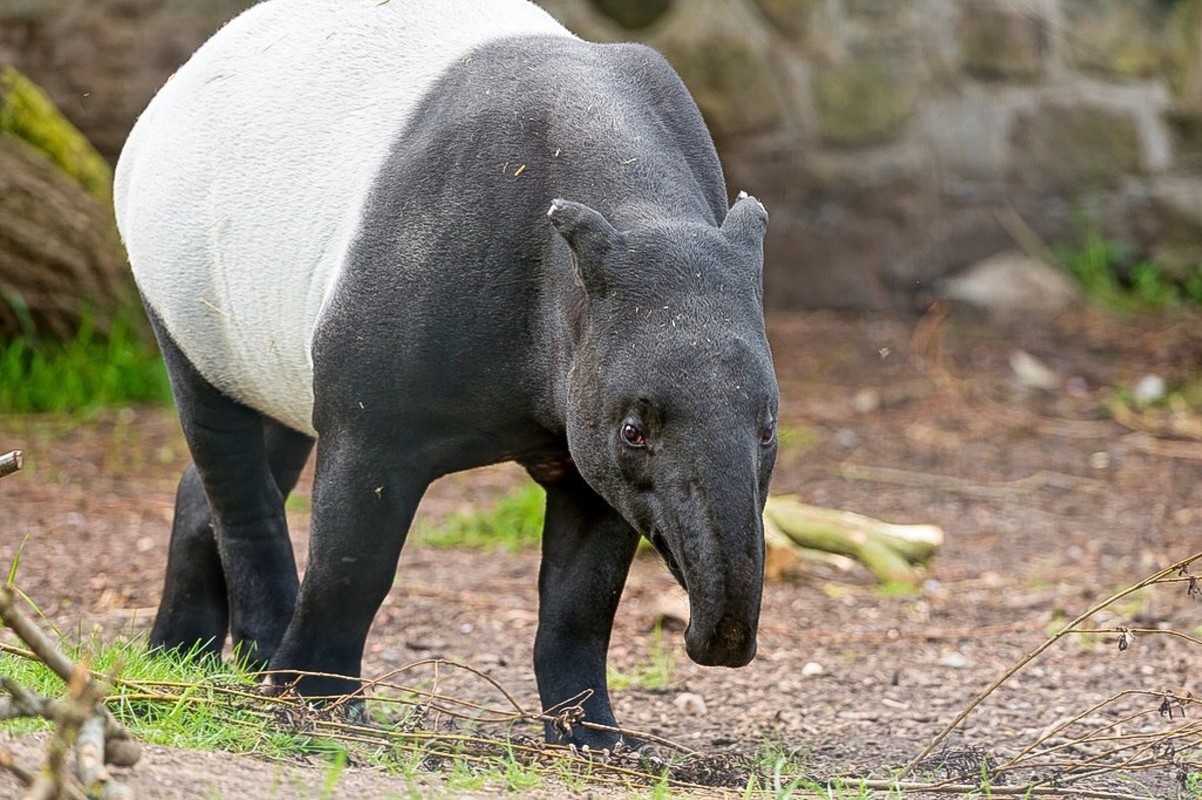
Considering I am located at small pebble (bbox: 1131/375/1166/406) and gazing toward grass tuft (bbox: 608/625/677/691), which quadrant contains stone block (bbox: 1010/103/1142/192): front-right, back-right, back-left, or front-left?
back-right

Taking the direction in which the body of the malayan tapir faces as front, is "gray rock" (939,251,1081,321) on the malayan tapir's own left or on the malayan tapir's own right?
on the malayan tapir's own left

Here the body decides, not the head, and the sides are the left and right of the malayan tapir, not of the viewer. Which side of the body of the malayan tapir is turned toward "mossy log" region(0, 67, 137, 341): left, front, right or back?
back

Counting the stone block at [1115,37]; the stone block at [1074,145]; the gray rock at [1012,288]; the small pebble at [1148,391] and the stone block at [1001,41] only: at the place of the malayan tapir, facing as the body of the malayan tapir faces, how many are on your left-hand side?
5

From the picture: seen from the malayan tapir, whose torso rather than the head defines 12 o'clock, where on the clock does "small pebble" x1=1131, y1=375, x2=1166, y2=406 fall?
The small pebble is roughly at 9 o'clock from the malayan tapir.

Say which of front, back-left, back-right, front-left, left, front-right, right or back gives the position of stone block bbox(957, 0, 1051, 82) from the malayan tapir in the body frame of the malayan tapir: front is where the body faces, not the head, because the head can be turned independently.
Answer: left

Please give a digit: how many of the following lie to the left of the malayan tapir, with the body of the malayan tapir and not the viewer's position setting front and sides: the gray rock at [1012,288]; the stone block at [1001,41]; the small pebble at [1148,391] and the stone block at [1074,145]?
4

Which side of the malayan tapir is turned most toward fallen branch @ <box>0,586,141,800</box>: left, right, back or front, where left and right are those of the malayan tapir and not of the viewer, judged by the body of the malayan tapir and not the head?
right

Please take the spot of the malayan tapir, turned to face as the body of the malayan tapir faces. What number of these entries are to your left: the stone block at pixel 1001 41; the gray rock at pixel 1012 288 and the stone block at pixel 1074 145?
3

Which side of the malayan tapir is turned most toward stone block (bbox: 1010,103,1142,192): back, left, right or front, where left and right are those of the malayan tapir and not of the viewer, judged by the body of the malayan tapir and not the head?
left

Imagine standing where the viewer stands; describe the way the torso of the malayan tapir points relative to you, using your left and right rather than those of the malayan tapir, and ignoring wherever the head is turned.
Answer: facing the viewer and to the right of the viewer
